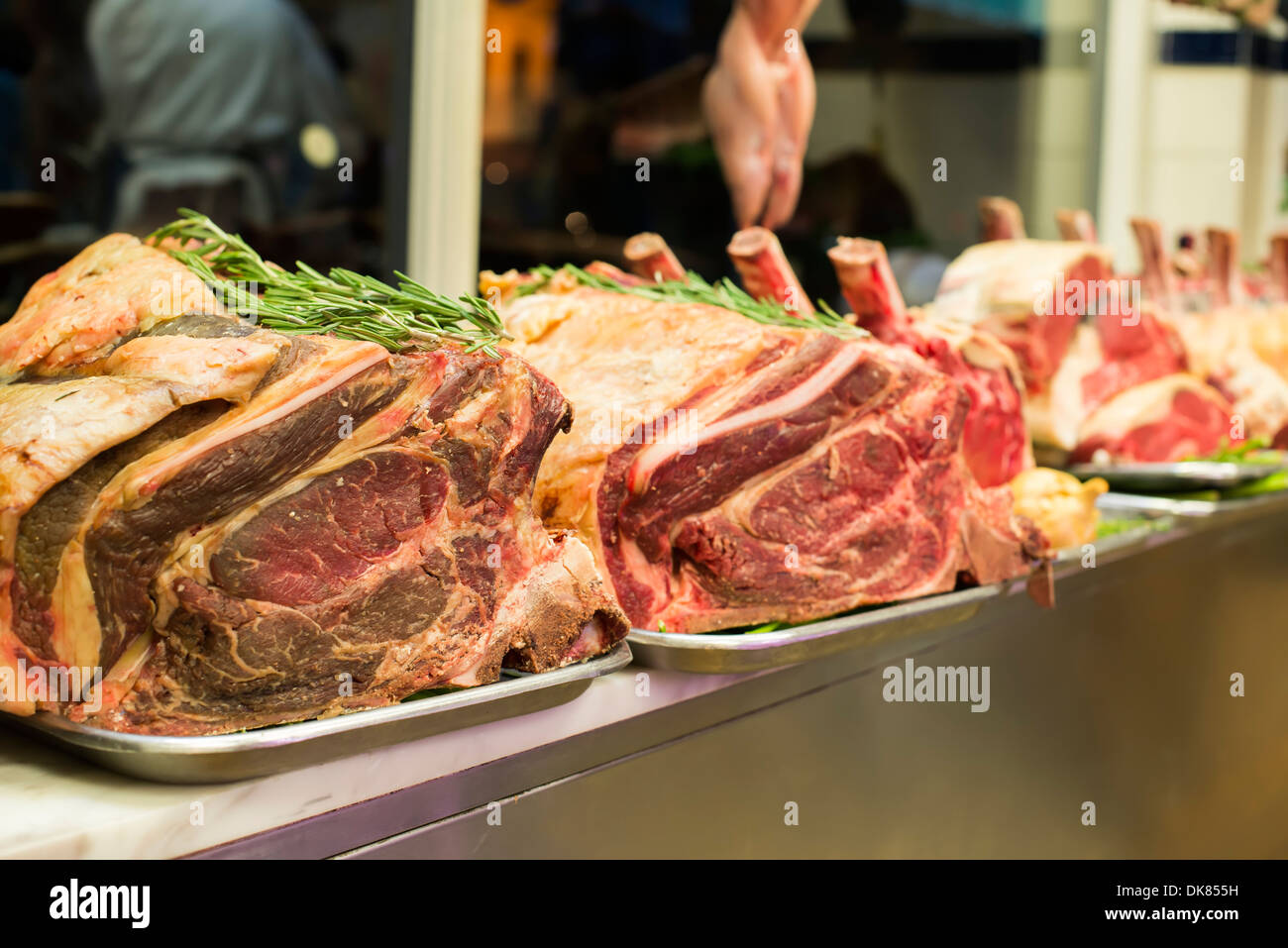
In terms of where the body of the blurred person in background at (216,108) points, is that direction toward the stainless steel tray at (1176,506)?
no

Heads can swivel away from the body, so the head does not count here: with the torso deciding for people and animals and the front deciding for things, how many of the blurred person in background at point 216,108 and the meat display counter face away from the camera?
1

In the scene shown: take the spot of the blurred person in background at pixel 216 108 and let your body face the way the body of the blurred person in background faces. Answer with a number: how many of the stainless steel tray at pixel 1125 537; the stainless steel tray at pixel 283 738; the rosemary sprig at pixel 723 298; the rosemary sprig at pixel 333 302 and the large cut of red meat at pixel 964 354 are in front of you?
0

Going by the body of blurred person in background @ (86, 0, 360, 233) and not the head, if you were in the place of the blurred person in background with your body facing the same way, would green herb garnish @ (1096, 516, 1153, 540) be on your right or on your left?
on your right

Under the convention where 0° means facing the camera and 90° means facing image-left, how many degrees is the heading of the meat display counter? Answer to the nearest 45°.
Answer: approximately 315°

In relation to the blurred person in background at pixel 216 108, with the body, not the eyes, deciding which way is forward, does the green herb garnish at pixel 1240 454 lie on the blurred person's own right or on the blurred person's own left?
on the blurred person's own right

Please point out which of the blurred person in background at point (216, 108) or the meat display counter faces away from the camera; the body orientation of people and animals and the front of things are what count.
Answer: the blurred person in background

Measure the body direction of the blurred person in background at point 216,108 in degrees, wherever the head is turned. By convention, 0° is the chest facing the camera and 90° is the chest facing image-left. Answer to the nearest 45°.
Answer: approximately 180°

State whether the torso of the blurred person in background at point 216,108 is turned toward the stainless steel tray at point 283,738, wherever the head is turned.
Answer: no

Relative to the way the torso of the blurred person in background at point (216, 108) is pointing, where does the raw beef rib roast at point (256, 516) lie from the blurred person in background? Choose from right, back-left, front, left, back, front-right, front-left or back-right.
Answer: back
